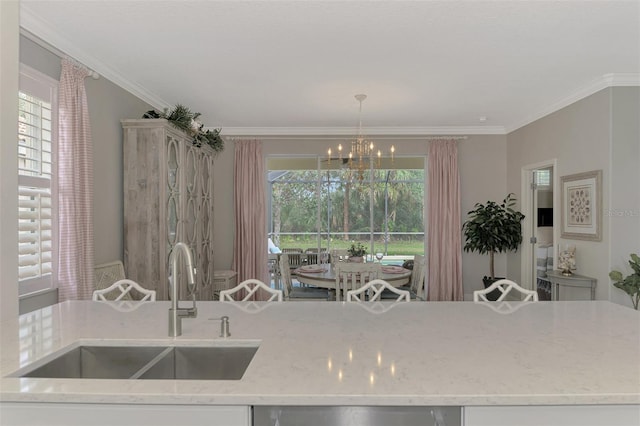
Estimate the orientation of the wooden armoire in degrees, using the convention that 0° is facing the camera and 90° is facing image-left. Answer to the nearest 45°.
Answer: approximately 315°

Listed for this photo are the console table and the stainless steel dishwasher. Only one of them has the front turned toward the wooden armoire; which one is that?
the console table

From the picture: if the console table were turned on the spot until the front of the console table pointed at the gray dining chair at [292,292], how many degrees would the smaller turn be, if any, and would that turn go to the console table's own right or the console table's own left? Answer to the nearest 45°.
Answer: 0° — it already faces it

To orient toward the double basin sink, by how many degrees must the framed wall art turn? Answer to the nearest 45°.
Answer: approximately 45° to its left

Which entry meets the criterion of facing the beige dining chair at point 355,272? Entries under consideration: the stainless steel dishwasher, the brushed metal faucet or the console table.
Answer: the console table

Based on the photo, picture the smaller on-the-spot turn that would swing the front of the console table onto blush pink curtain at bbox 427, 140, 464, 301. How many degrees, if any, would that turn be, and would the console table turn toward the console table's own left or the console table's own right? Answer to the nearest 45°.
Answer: approximately 90° to the console table's own right

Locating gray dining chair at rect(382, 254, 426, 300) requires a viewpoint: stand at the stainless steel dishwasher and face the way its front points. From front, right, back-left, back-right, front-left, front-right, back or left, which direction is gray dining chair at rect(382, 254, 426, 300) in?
back

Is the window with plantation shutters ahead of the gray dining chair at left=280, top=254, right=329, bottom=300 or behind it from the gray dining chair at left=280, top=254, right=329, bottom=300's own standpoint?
behind

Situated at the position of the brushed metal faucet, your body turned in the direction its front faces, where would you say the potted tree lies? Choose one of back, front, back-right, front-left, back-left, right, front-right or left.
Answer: left

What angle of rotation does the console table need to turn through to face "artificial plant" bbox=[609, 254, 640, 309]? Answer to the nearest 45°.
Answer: approximately 90° to its left
